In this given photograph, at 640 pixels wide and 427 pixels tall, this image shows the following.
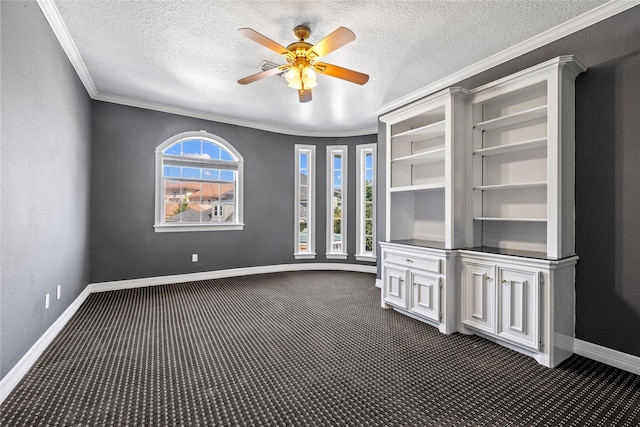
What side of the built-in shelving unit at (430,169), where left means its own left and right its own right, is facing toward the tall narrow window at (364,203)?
right

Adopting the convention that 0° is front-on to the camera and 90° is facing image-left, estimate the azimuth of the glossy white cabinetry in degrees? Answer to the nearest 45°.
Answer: approximately 45°

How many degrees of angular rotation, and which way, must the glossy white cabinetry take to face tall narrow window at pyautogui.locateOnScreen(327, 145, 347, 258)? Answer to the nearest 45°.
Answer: approximately 90° to its right

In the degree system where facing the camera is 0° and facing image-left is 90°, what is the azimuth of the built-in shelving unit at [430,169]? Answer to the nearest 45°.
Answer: approximately 45°

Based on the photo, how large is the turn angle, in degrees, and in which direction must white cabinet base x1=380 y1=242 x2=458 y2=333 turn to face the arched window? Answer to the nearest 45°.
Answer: approximately 45° to its right

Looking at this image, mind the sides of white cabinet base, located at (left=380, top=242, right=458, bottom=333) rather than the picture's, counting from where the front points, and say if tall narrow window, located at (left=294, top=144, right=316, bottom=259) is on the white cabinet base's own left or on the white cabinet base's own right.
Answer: on the white cabinet base's own right

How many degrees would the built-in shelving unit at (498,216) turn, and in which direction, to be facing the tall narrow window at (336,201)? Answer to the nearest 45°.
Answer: approximately 90° to its right

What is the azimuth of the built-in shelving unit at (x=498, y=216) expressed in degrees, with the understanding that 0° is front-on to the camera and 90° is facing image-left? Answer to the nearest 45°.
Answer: approximately 45°

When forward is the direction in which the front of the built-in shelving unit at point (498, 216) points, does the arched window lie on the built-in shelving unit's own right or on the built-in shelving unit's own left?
on the built-in shelving unit's own right

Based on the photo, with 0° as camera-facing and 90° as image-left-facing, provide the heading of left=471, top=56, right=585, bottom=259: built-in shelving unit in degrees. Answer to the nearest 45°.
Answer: approximately 45°

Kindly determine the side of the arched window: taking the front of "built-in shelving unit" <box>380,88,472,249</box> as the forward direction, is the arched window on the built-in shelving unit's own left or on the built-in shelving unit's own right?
on the built-in shelving unit's own right
